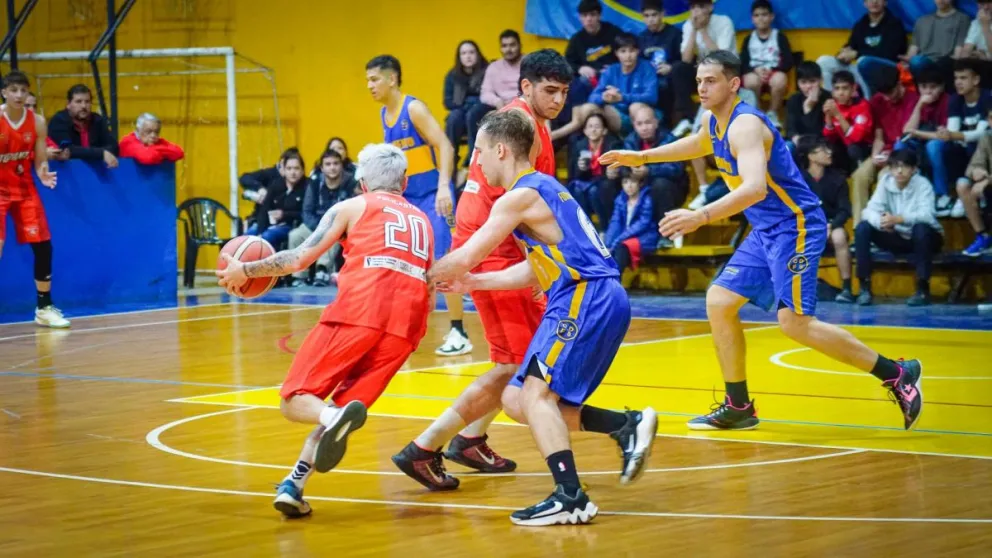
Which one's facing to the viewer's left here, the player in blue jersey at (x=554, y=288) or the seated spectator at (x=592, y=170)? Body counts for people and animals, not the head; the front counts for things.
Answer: the player in blue jersey

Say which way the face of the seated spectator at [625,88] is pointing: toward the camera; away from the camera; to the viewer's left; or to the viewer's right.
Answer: toward the camera

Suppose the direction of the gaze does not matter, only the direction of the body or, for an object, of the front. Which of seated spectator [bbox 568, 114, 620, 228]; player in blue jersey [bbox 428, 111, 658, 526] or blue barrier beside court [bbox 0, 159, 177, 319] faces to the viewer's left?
the player in blue jersey

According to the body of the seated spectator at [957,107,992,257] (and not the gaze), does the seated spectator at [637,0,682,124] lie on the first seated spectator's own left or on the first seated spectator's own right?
on the first seated spectator's own right

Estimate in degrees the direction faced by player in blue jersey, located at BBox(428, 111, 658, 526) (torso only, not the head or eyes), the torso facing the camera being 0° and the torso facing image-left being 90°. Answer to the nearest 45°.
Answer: approximately 90°

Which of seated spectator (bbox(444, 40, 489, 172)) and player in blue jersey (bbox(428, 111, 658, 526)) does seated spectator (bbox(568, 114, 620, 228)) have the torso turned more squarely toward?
the player in blue jersey

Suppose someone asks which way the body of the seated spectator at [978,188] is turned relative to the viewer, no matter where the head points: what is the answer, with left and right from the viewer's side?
facing the viewer and to the left of the viewer

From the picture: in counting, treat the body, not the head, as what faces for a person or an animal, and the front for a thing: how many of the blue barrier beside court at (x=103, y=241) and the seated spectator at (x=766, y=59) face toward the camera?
2

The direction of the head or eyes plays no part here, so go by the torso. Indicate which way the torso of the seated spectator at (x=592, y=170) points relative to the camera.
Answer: toward the camera

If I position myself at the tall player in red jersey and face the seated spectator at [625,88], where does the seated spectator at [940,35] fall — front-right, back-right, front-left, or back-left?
front-right

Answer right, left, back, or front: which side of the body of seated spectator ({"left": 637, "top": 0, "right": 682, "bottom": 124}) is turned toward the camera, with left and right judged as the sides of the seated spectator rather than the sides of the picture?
front

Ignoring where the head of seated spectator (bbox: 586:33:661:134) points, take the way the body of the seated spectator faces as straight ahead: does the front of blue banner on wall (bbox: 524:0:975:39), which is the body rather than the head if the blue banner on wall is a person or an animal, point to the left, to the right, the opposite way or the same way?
the same way

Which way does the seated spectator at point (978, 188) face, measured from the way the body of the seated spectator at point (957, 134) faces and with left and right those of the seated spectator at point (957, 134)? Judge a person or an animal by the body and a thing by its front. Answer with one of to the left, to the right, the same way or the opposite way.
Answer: the same way

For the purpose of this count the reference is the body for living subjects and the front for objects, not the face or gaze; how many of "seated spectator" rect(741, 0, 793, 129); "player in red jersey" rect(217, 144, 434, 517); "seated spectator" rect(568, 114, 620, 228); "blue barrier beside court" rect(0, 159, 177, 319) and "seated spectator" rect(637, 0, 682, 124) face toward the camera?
4

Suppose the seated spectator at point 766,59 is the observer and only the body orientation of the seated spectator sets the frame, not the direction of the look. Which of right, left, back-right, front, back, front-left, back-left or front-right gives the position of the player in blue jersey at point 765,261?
front

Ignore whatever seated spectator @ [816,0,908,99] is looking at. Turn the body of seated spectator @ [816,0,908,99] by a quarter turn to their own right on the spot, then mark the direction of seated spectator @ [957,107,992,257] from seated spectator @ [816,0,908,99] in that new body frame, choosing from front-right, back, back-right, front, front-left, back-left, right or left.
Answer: back

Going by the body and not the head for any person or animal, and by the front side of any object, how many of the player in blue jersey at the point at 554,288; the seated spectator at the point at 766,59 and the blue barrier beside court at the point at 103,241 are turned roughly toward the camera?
2
